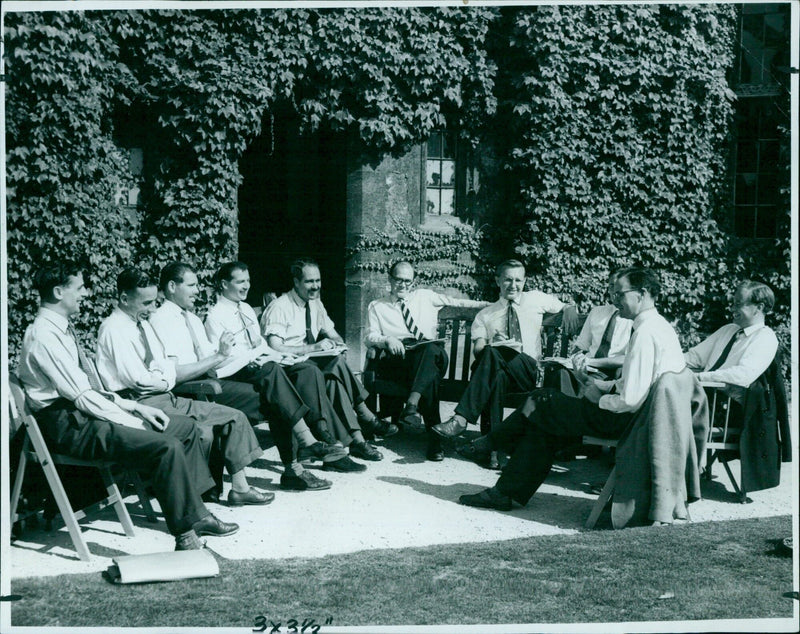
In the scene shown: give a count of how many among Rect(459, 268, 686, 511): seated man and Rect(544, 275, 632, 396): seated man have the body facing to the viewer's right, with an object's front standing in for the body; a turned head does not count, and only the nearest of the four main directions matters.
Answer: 0

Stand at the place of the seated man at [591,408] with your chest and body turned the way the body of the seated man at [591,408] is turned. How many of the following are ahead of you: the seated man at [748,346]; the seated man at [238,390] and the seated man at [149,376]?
2

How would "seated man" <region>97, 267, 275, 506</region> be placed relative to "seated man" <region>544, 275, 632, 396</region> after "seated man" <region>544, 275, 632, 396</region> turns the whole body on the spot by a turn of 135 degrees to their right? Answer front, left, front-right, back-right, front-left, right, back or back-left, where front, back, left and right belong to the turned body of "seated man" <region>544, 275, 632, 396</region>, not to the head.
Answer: back-left

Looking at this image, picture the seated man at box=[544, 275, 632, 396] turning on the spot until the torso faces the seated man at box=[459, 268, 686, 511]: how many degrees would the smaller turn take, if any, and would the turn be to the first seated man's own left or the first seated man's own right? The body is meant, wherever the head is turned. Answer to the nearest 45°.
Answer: approximately 45° to the first seated man's own left

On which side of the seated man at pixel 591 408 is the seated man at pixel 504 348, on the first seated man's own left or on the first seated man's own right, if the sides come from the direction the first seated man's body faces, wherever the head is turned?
on the first seated man's own right

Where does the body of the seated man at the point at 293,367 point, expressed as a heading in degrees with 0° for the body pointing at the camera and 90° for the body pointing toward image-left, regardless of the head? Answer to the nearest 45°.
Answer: approximately 315°

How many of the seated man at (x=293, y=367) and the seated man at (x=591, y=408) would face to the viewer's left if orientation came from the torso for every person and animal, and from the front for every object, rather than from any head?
1

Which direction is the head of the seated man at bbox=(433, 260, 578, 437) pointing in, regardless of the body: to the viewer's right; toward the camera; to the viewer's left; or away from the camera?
toward the camera

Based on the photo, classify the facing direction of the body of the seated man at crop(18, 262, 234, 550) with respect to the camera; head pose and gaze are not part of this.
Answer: to the viewer's right

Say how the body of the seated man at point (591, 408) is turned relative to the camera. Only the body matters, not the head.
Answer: to the viewer's left

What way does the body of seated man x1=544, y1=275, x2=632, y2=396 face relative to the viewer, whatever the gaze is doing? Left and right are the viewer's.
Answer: facing the viewer and to the left of the viewer

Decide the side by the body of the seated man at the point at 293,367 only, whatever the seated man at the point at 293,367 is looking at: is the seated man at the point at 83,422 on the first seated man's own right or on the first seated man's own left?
on the first seated man's own right

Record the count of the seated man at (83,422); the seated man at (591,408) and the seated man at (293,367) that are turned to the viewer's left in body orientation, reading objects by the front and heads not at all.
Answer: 1

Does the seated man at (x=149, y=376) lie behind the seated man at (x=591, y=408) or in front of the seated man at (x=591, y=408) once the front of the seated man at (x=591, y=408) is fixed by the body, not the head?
in front

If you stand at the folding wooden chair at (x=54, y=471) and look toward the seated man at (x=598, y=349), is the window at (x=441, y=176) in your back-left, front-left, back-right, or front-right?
front-left

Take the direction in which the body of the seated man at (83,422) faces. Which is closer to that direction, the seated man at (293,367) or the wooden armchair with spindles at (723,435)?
the wooden armchair with spindles

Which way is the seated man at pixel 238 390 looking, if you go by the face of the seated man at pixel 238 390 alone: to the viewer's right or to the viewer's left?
to the viewer's right

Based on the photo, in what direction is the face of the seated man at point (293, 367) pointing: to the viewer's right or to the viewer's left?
to the viewer's right

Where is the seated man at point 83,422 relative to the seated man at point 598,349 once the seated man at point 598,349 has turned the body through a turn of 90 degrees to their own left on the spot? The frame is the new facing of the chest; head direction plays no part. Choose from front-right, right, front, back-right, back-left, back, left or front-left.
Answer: right

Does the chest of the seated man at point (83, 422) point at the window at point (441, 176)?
no

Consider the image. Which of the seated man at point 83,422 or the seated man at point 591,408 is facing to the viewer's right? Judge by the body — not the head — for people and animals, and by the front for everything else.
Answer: the seated man at point 83,422
